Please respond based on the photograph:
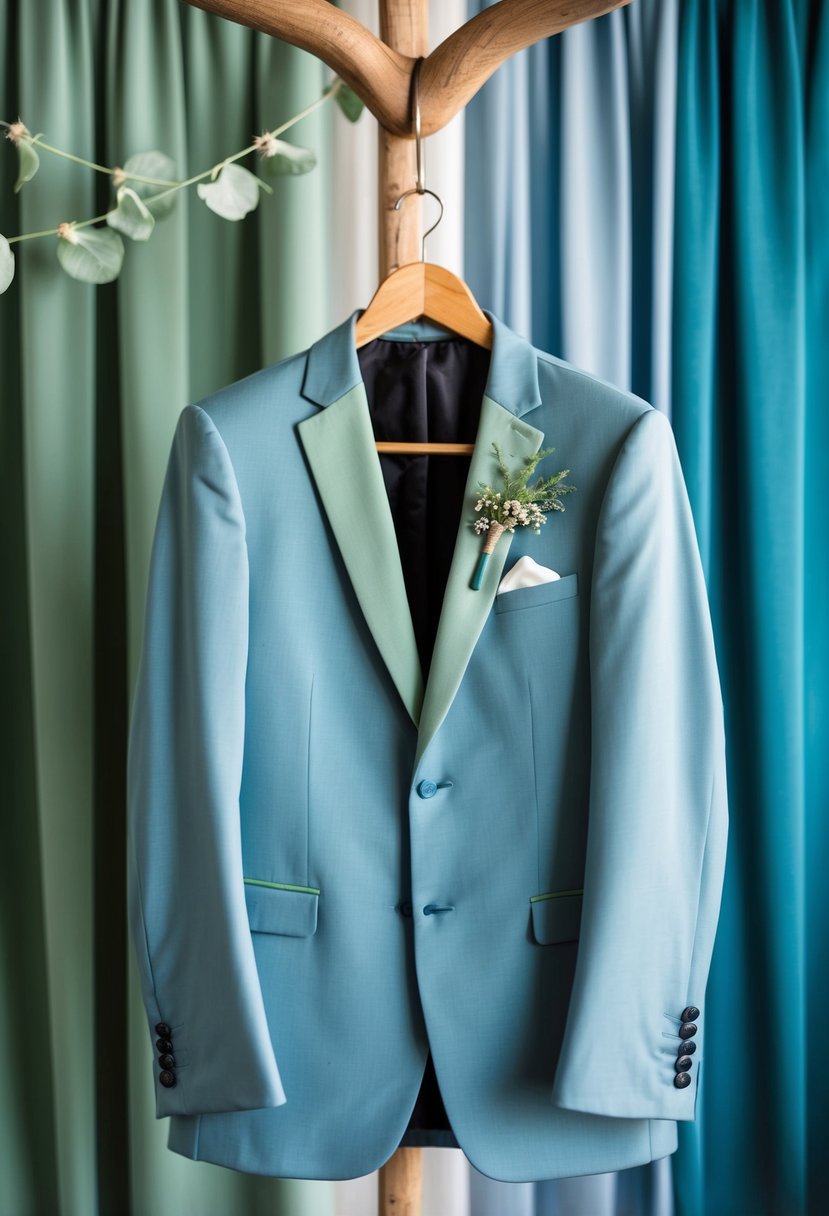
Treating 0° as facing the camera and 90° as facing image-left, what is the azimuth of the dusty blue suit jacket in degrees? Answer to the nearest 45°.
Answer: approximately 0°
